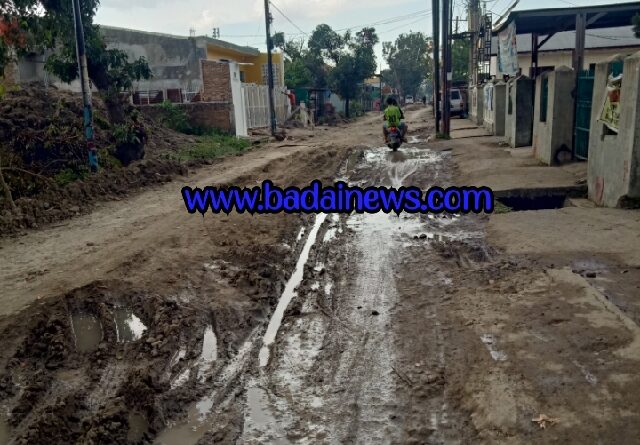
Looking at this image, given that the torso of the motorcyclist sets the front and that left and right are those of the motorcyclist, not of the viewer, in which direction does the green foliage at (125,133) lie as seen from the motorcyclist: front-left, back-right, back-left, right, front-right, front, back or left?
back-left

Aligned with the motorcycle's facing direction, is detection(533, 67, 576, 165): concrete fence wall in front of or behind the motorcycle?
behind

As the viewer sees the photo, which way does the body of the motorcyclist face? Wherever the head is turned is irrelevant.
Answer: away from the camera

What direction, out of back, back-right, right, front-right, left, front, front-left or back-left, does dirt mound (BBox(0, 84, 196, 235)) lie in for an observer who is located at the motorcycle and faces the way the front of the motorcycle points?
back-left

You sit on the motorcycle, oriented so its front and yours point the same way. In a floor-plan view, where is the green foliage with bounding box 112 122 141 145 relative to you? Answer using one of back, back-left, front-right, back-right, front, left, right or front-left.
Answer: back-left

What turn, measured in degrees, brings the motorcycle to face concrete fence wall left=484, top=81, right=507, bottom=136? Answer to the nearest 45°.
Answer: approximately 45° to its right

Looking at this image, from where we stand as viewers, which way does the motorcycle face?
facing away from the viewer

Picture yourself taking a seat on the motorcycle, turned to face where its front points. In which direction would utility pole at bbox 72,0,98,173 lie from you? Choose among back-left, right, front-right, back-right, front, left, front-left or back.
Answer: back-left
